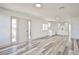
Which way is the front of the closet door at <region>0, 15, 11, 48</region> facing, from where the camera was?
facing the viewer and to the right of the viewer
